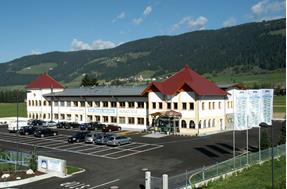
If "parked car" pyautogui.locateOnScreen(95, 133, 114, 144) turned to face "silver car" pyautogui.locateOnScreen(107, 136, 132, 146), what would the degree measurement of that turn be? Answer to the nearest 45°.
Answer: approximately 90° to its left

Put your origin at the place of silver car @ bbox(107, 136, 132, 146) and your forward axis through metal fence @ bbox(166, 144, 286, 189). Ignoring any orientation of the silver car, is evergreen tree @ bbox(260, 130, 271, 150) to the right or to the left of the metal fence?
left

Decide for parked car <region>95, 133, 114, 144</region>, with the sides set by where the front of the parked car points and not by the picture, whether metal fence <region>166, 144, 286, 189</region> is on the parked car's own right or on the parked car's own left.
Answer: on the parked car's own left

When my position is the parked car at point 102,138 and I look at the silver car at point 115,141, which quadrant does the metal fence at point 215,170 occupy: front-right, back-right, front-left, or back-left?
front-right

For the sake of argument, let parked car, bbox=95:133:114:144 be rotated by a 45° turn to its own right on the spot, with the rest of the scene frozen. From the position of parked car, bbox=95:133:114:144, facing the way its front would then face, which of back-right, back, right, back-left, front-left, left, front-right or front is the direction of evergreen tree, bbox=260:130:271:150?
back-left

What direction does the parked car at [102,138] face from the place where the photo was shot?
facing the viewer and to the left of the viewer
